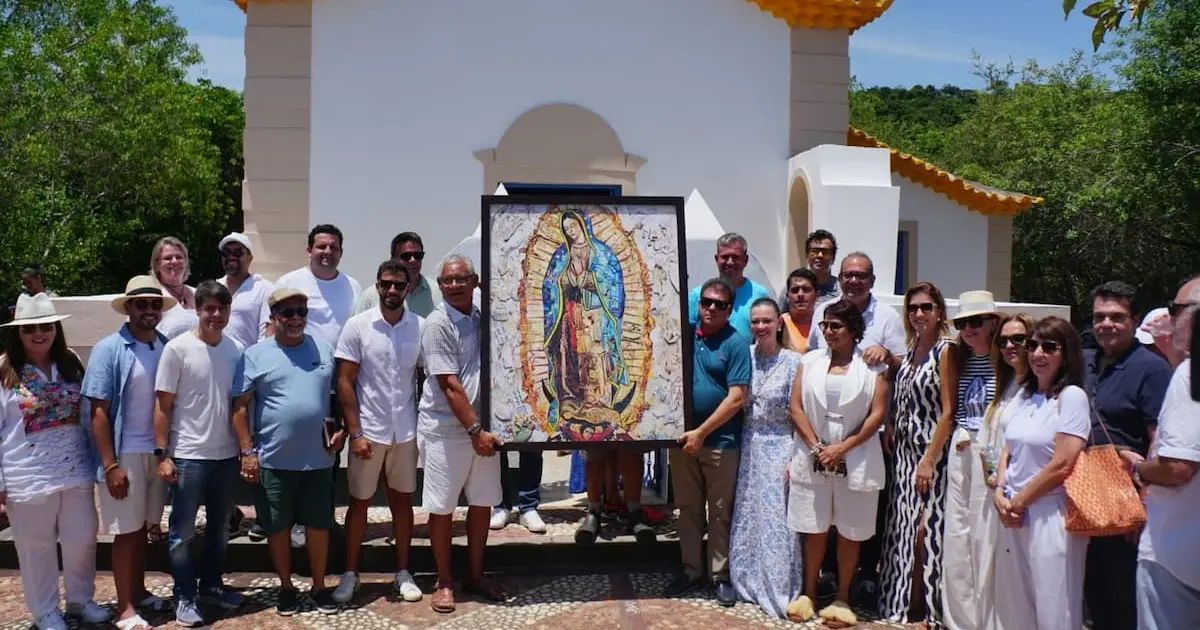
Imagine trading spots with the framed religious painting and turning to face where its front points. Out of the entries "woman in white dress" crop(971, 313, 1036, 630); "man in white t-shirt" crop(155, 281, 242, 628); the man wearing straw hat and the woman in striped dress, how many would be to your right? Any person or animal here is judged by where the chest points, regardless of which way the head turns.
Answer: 2

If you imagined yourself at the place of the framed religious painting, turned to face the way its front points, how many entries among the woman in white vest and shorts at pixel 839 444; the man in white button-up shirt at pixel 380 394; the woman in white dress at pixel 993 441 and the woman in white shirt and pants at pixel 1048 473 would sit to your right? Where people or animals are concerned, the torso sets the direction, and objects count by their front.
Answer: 1

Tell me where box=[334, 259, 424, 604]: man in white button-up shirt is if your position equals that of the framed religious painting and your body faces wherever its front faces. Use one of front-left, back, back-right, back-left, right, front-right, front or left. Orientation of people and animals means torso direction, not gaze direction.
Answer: right

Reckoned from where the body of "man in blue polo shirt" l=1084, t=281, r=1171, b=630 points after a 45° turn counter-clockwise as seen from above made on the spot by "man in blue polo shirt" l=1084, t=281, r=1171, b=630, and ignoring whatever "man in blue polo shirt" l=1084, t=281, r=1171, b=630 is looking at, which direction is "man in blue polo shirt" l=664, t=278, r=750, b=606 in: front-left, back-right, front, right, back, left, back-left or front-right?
right

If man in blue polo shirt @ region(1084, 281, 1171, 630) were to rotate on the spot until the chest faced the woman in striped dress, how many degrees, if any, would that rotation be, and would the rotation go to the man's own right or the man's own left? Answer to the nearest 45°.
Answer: approximately 45° to the man's own right

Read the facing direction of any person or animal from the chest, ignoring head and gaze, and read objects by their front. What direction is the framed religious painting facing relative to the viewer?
toward the camera

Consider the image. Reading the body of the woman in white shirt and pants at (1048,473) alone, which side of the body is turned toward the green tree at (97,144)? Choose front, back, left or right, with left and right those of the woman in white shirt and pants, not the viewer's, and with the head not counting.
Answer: right

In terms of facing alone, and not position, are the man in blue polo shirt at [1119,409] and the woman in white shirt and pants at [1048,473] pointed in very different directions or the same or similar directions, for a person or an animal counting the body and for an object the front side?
same or similar directions

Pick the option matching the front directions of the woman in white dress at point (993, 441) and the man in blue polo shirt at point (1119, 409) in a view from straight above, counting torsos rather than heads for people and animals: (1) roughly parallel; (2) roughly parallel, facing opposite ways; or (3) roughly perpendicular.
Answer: roughly parallel

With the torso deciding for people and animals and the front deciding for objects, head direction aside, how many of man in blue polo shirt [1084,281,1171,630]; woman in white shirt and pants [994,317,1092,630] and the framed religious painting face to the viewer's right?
0

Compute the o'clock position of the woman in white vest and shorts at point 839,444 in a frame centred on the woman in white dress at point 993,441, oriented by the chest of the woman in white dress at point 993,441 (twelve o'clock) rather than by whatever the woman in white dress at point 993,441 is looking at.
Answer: the woman in white vest and shorts at point 839,444 is roughly at 2 o'clock from the woman in white dress at point 993,441.

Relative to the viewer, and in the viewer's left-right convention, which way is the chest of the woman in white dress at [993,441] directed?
facing the viewer and to the left of the viewer
